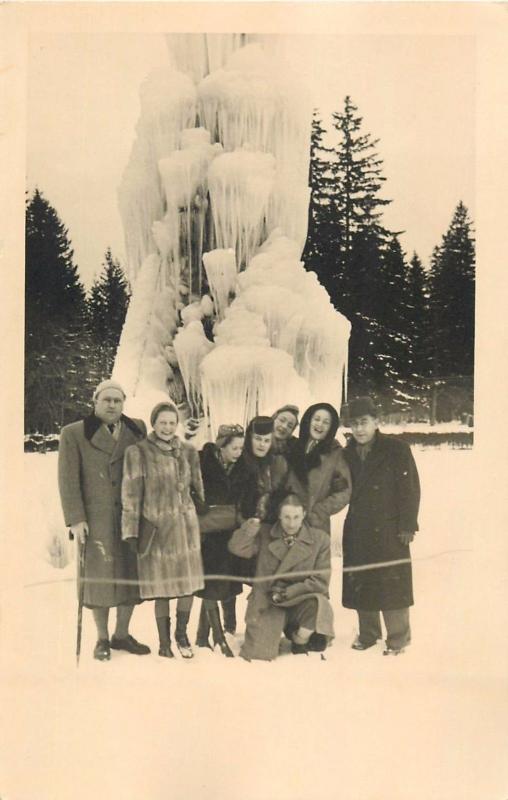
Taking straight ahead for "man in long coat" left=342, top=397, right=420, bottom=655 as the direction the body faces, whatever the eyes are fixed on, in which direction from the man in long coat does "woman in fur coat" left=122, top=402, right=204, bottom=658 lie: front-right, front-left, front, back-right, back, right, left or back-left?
front-right

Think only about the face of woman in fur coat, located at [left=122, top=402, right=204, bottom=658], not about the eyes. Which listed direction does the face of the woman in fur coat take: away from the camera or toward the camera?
toward the camera

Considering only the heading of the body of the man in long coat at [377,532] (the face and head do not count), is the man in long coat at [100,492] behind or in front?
in front

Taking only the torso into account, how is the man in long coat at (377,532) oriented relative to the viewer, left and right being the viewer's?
facing the viewer and to the left of the viewer
